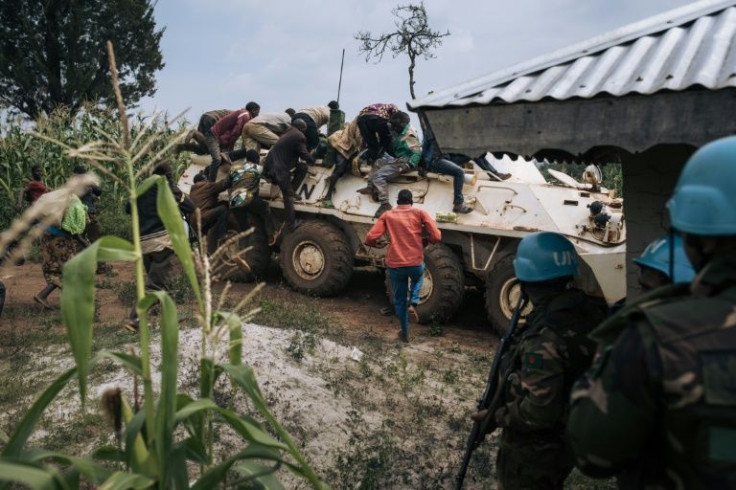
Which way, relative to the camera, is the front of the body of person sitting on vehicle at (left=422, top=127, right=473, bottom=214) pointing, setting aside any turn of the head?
to the viewer's right

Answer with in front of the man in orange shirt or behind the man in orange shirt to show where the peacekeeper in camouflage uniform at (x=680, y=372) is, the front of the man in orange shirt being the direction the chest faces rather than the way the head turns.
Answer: behind

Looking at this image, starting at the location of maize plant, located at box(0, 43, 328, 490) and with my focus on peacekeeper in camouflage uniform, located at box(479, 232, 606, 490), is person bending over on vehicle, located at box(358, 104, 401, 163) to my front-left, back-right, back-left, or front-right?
front-left

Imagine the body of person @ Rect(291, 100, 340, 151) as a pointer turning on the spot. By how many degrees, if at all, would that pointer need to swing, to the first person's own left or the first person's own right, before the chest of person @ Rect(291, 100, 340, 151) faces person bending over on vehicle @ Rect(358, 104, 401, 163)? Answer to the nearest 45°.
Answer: approximately 45° to the first person's own right

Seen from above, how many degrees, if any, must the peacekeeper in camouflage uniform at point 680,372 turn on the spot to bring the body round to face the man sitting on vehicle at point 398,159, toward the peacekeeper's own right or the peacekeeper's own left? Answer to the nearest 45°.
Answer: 0° — they already face them

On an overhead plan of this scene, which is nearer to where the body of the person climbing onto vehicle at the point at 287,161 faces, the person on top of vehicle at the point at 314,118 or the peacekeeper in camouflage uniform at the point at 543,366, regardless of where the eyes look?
the person on top of vehicle

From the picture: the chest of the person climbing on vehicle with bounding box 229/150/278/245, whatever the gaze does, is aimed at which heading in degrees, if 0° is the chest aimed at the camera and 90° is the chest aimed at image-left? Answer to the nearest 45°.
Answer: approximately 225°

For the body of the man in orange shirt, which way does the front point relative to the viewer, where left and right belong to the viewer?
facing away from the viewer
